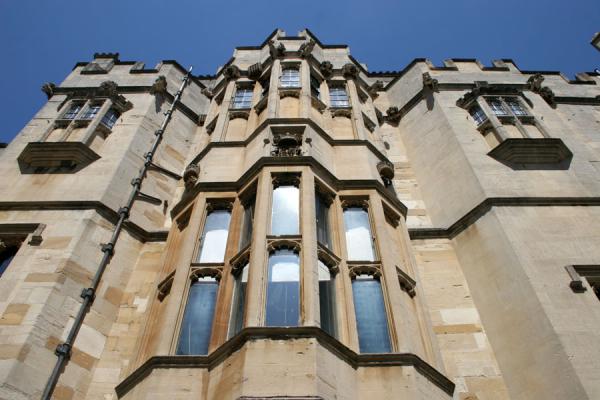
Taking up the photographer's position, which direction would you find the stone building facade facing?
facing the viewer
